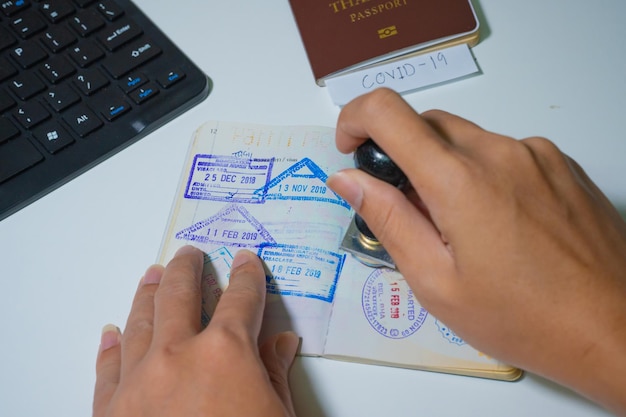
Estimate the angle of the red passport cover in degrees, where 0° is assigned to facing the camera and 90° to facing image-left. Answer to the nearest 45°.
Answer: approximately 0°

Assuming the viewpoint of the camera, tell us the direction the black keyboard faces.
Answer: facing the viewer and to the right of the viewer

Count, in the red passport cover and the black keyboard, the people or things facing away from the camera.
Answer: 0
